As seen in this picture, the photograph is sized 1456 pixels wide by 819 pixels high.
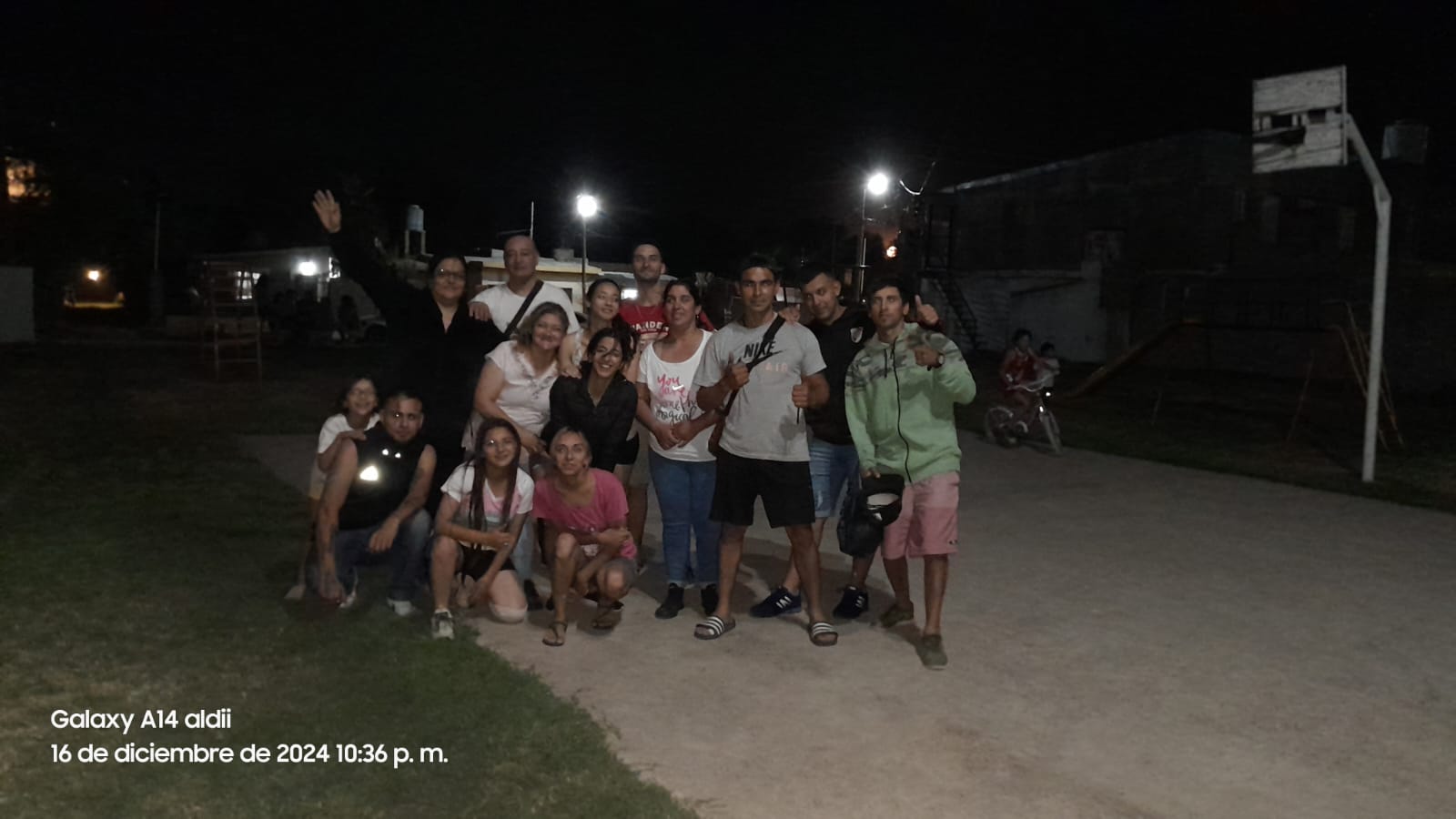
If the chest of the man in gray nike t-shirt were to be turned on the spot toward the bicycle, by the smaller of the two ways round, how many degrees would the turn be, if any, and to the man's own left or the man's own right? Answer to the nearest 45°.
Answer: approximately 180°

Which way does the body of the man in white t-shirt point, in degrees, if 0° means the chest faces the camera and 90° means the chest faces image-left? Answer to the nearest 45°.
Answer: approximately 0°

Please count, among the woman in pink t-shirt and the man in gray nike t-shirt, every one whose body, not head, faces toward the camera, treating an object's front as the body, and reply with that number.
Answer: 2

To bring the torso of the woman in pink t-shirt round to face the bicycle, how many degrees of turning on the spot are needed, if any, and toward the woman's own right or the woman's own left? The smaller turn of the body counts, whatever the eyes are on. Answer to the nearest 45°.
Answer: approximately 135° to the woman's own left

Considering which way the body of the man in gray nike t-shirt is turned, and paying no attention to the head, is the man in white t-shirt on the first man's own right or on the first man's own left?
on the first man's own right

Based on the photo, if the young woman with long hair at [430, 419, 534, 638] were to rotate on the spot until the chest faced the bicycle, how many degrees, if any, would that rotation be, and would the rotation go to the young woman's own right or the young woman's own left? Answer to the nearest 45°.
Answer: approximately 135° to the young woman's own left

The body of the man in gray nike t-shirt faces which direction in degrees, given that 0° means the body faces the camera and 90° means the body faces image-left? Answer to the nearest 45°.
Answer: approximately 0°
